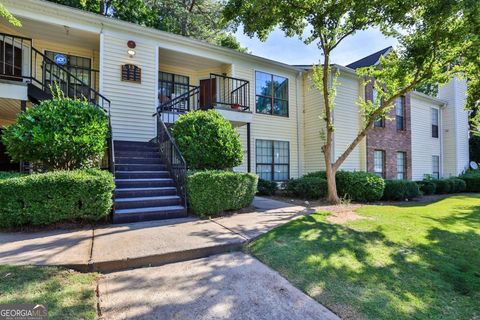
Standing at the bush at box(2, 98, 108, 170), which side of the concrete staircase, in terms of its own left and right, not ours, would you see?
right

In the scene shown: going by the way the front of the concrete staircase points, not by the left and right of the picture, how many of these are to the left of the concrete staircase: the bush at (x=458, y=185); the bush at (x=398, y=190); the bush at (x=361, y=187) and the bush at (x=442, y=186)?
4

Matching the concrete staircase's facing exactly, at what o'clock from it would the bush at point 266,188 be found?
The bush is roughly at 8 o'clock from the concrete staircase.

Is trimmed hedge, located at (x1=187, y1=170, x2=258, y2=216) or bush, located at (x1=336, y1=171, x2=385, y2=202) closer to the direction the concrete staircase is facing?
the trimmed hedge

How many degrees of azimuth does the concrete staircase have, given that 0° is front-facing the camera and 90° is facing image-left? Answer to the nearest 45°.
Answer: approximately 0°

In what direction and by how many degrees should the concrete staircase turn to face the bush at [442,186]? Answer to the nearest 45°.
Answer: approximately 90° to its left

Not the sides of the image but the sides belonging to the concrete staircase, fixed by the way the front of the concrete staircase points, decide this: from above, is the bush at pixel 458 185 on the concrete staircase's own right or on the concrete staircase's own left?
on the concrete staircase's own left

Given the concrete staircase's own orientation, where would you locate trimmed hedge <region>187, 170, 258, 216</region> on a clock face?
The trimmed hedge is roughly at 10 o'clock from the concrete staircase.

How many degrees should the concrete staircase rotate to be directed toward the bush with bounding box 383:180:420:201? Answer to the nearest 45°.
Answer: approximately 90° to its left

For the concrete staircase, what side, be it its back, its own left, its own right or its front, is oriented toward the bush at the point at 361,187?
left

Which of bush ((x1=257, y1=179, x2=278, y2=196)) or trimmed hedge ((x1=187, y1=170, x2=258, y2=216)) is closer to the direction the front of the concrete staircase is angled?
the trimmed hedge

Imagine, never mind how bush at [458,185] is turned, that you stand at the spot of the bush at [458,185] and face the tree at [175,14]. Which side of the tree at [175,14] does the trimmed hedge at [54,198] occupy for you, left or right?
left
